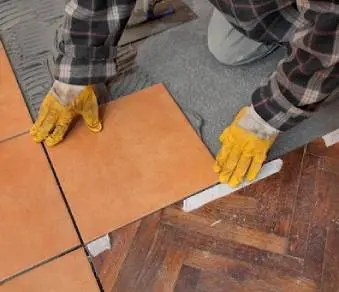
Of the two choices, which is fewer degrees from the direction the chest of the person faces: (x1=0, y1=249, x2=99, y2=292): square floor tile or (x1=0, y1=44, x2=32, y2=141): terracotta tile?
the square floor tile

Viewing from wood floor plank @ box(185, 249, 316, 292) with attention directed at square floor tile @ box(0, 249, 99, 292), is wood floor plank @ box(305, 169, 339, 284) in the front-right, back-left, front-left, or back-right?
back-right

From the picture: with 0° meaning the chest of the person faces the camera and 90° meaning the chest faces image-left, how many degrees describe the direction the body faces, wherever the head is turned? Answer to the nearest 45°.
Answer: approximately 45°

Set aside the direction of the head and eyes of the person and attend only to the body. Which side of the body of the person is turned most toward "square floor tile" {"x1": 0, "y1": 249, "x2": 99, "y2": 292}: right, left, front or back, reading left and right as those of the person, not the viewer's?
front

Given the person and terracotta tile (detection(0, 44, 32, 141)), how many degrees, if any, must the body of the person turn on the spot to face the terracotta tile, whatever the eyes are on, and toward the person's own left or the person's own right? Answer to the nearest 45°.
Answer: approximately 45° to the person's own right
